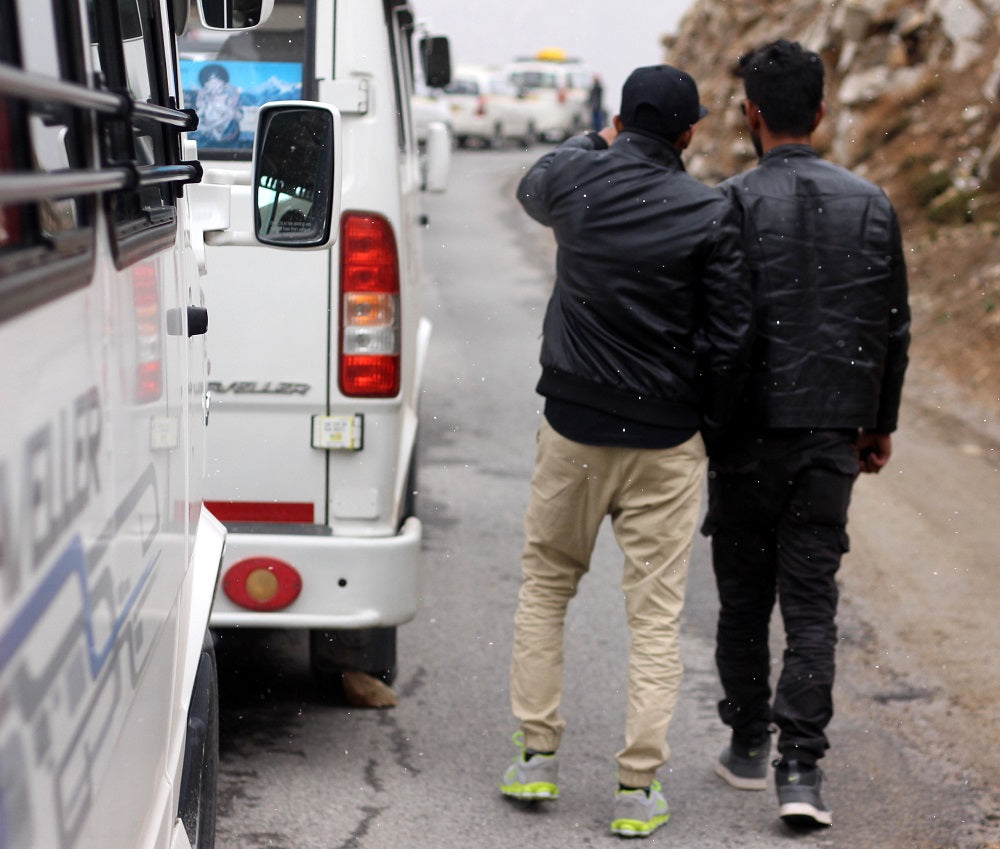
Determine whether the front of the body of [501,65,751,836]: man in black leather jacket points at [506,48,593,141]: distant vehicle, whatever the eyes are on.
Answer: yes

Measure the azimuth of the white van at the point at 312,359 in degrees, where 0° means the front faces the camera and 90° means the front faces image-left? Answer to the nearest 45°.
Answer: approximately 180°

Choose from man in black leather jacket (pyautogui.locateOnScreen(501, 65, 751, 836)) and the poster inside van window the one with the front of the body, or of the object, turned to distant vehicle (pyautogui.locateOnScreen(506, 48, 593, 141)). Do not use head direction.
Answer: the man in black leather jacket

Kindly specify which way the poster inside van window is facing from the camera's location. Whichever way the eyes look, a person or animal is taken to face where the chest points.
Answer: facing the viewer

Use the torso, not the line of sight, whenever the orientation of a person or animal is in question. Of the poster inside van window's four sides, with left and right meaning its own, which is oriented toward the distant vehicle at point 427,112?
back

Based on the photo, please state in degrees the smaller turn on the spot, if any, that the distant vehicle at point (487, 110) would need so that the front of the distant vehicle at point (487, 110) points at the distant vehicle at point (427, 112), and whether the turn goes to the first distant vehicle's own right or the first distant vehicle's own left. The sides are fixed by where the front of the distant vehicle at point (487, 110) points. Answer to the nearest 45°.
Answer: approximately 135° to the first distant vehicle's own right

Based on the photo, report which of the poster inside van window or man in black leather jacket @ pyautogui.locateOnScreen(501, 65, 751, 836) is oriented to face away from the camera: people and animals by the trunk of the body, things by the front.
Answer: the man in black leather jacket

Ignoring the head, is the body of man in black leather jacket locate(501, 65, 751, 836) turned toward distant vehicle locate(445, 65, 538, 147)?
yes

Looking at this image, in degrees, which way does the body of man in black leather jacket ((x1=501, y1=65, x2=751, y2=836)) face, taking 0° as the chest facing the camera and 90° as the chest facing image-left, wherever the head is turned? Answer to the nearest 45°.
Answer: approximately 180°

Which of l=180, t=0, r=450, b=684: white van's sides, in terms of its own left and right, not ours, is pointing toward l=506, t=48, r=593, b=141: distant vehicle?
front
